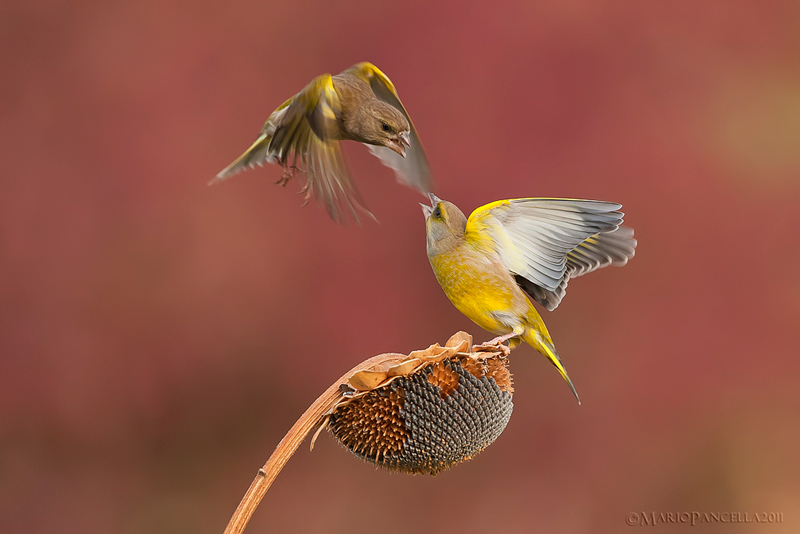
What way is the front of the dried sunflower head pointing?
toward the camera

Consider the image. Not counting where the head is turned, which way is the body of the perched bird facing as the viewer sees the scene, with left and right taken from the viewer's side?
facing to the left of the viewer
